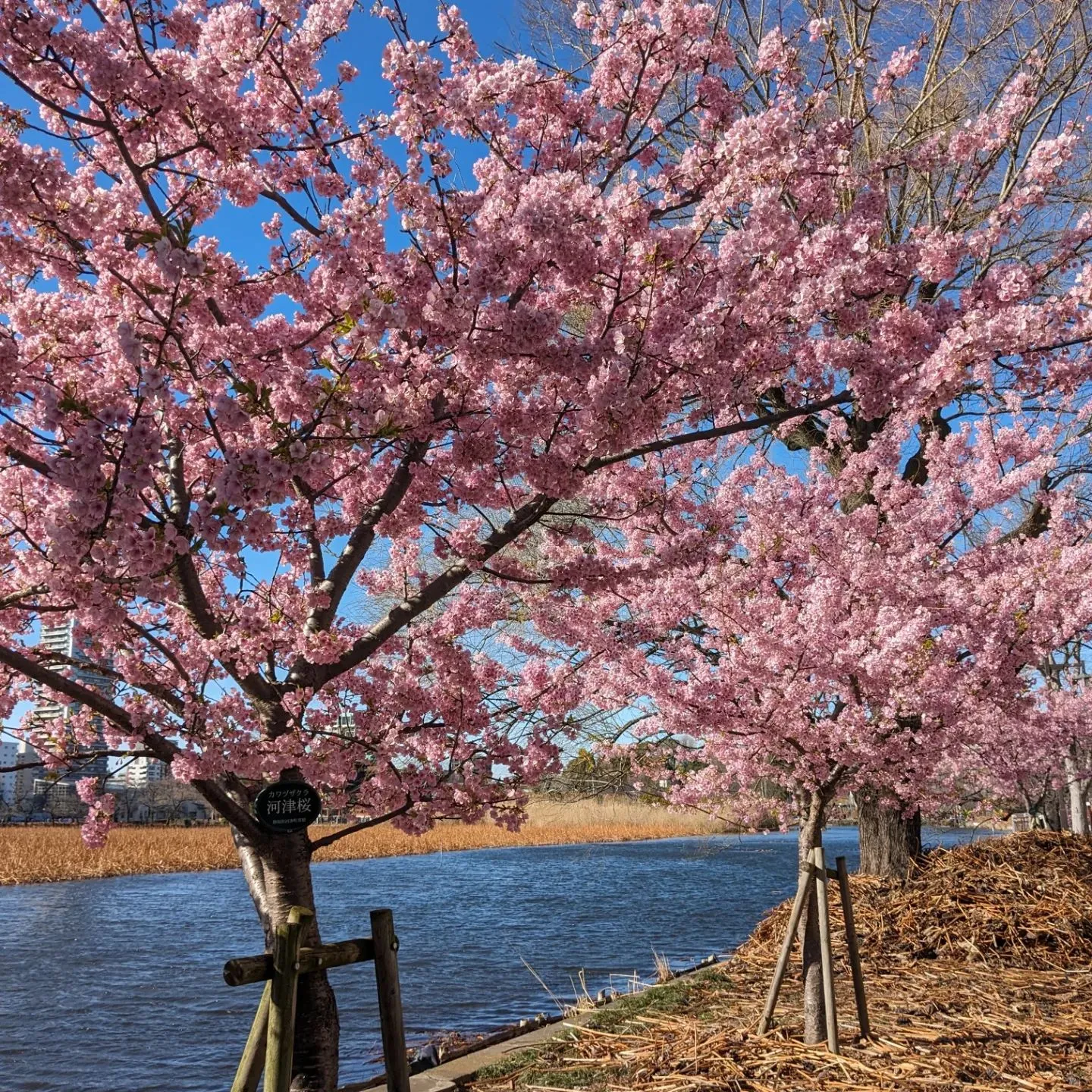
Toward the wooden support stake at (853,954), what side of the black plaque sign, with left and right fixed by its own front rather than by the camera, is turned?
left

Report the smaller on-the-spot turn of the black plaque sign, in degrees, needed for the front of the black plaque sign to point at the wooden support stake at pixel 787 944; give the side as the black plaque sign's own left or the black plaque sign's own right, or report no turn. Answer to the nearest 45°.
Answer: approximately 90° to the black plaque sign's own left

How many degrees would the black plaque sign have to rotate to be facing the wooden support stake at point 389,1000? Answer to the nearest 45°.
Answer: approximately 45° to its left

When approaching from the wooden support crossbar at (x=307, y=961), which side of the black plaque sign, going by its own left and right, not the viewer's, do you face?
front

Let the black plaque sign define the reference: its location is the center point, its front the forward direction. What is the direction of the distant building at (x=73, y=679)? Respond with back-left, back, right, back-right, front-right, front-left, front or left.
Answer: back-right

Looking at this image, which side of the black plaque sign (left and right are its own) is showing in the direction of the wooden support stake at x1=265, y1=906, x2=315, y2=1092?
front

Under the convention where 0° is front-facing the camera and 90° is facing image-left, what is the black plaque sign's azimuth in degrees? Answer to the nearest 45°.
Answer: approximately 0°

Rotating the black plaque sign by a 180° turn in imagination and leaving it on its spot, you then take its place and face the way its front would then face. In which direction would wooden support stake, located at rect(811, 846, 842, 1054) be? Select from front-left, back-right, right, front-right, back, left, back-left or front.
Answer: right

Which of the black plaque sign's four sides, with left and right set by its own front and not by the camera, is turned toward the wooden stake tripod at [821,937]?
left

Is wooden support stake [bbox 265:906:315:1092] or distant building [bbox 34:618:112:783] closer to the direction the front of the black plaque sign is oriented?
the wooden support stake
